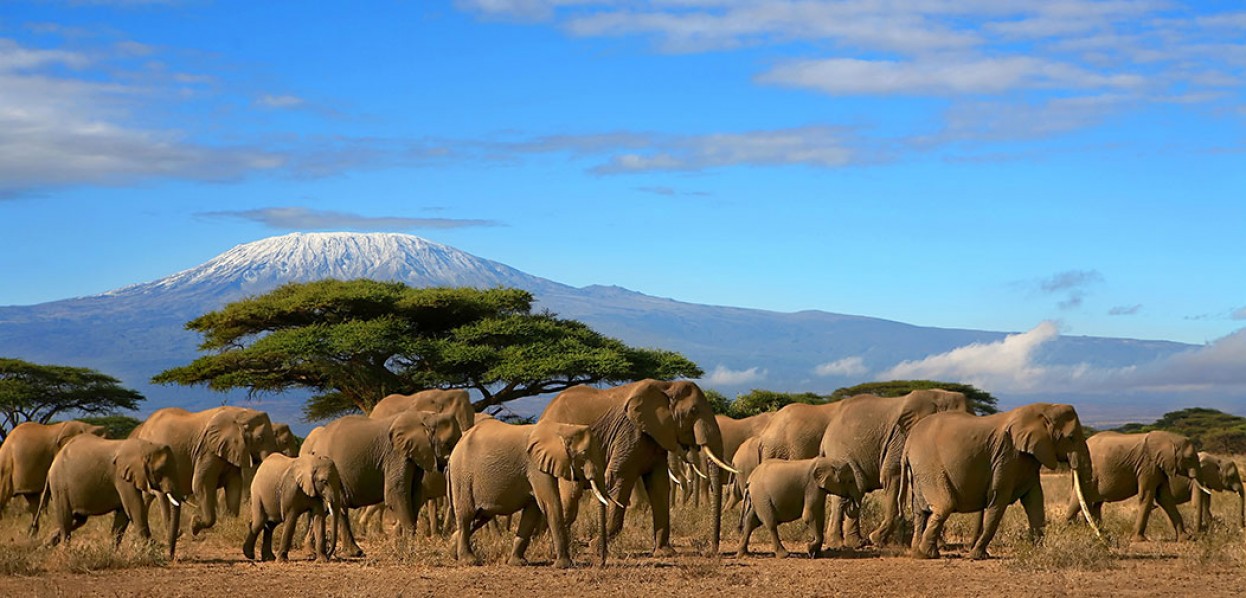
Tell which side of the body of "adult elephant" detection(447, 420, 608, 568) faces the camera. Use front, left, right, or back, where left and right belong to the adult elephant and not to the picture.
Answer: right

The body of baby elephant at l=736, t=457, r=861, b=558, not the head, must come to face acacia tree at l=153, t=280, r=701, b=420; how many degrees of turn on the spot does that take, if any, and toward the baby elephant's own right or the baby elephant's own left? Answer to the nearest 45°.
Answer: approximately 135° to the baby elephant's own left

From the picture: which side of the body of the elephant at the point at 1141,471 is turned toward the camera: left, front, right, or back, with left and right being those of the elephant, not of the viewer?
right

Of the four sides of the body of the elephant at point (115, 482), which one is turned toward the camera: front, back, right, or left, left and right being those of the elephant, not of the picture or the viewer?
right

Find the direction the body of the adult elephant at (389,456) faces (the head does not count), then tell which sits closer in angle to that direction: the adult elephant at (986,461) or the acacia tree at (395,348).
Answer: the adult elephant

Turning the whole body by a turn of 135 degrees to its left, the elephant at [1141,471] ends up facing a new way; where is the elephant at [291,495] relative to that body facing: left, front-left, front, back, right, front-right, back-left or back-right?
left

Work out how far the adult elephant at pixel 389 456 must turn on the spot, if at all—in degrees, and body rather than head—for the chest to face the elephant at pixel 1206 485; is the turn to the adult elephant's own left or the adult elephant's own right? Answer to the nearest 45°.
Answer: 0° — it already faces it

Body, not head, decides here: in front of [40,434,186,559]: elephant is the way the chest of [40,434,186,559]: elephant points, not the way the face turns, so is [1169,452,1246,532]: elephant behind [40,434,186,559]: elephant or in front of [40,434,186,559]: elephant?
in front

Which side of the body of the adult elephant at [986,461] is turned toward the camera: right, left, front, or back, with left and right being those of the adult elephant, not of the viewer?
right

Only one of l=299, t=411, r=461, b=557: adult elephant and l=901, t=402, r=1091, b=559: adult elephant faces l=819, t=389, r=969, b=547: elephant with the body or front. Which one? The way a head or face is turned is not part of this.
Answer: l=299, t=411, r=461, b=557: adult elephant
